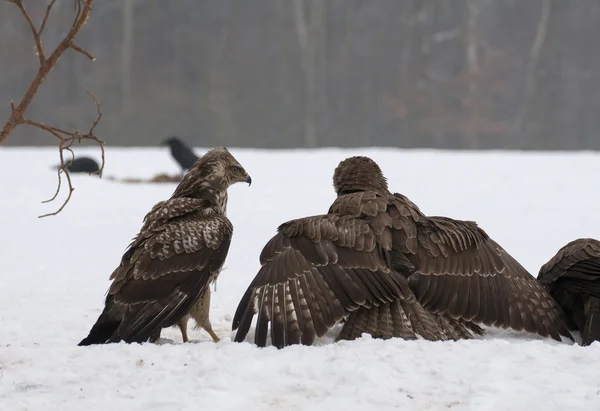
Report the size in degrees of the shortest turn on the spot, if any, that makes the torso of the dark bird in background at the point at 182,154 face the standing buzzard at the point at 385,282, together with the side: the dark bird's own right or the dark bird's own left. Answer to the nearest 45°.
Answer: approximately 90° to the dark bird's own left

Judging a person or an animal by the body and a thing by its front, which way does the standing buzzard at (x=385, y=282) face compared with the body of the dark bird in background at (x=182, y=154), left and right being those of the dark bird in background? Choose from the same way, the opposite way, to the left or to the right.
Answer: to the right

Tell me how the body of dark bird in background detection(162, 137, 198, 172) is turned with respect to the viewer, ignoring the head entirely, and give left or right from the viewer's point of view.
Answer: facing to the left of the viewer

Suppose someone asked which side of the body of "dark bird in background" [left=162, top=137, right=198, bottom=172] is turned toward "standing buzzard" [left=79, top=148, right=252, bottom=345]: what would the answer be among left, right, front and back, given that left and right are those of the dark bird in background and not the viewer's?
left

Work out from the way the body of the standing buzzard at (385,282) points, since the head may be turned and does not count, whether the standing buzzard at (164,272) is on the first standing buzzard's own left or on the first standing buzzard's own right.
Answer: on the first standing buzzard's own left

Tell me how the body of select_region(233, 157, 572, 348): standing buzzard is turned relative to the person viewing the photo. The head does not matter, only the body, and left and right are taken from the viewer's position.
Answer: facing away from the viewer

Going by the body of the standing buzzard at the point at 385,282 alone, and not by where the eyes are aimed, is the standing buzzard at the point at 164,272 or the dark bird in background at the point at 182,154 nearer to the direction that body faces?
the dark bird in background

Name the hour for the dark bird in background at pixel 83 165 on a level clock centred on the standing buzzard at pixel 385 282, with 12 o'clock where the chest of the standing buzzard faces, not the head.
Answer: The dark bird in background is roughly at 11 o'clock from the standing buzzard.

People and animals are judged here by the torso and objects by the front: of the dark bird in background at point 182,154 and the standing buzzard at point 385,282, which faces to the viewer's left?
the dark bird in background

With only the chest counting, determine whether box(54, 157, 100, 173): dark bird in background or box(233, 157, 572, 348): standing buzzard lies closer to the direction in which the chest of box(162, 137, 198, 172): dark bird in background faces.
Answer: the dark bird in background

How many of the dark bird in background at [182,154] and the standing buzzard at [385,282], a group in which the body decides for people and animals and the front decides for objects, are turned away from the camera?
1
